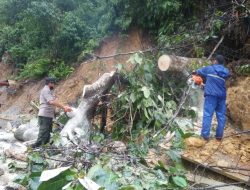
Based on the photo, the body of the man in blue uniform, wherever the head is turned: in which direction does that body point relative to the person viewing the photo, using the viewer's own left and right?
facing away from the viewer and to the left of the viewer

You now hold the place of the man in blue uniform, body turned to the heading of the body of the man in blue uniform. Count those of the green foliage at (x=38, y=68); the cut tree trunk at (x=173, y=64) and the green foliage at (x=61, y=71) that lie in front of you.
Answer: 3

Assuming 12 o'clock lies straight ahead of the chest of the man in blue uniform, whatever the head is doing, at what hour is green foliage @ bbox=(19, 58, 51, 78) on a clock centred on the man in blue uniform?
The green foliage is roughly at 12 o'clock from the man in blue uniform.

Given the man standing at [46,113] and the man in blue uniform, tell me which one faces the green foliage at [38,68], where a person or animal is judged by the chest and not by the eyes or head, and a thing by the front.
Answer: the man in blue uniform

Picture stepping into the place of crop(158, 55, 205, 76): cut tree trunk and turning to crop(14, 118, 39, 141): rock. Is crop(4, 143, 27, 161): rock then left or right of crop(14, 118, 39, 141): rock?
left

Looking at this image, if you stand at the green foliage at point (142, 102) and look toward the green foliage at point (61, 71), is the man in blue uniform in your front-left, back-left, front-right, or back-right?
back-right

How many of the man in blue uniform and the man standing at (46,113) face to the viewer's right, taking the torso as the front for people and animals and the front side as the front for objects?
1

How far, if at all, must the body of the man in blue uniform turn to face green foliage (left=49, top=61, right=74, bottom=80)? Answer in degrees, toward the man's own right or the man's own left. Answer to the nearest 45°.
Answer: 0° — they already face it

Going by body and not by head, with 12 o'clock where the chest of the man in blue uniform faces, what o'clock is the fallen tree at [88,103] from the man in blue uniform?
The fallen tree is roughly at 11 o'clock from the man in blue uniform.

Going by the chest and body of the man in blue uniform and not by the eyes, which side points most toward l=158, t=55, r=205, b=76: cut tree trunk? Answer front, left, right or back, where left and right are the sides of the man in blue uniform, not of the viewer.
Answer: front

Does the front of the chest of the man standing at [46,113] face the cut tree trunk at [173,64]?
yes

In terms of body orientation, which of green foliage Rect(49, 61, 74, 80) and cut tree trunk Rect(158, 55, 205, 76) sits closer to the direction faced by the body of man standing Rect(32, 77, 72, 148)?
the cut tree trunk

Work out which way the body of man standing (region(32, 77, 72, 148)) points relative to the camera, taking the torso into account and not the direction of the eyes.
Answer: to the viewer's right

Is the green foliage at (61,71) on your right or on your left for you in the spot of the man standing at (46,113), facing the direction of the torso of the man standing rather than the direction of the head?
on your left

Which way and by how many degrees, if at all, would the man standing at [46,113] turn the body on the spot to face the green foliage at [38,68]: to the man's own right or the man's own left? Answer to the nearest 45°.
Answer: approximately 90° to the man's own left
